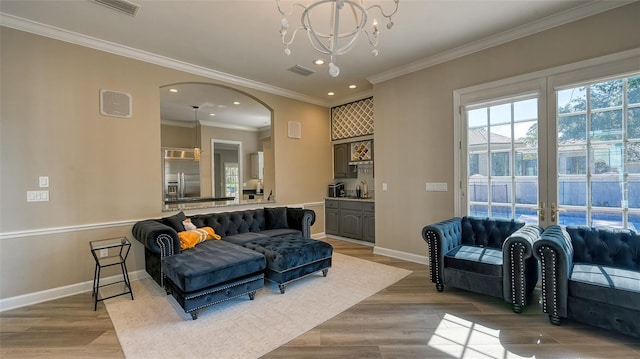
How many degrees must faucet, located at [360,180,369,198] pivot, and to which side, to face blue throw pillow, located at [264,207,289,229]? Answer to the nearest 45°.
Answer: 0° — it already faces it

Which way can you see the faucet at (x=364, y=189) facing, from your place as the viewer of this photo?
facing the viewer and to the left of the viewer

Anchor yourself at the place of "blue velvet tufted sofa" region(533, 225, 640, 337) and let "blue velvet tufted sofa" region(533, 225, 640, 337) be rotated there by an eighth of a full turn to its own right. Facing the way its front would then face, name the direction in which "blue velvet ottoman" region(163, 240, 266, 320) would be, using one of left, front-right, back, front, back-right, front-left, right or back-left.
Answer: front-left

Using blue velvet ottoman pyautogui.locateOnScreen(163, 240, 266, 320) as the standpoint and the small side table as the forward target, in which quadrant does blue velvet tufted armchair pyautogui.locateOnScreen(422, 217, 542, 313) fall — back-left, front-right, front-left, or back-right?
back-right

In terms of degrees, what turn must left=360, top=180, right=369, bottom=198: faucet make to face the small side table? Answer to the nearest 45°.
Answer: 0° — it already faces it

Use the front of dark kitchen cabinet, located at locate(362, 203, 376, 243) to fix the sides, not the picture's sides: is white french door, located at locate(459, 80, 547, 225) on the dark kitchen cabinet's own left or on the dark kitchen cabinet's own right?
on the dark kitchen cabinet's own left

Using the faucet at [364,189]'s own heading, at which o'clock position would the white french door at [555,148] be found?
The white french door is roughly at 9 o'clock from the faucet.

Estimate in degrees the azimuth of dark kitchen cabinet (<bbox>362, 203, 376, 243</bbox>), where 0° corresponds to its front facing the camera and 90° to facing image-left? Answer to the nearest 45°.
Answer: approximately 45°

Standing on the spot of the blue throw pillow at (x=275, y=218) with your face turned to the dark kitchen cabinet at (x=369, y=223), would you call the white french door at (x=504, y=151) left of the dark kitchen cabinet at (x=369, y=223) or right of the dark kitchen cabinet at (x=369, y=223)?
right

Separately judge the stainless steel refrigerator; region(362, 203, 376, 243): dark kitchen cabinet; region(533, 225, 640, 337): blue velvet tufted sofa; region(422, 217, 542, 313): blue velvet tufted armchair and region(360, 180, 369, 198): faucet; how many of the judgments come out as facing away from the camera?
0

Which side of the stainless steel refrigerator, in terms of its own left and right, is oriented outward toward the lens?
front

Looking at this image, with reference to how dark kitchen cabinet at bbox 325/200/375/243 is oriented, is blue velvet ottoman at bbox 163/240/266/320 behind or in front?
in front

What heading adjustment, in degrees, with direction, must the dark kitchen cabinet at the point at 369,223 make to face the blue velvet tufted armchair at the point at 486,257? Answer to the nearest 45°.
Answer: approximately 90° to its left
